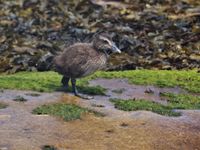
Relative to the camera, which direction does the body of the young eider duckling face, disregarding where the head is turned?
to the viewer's right
